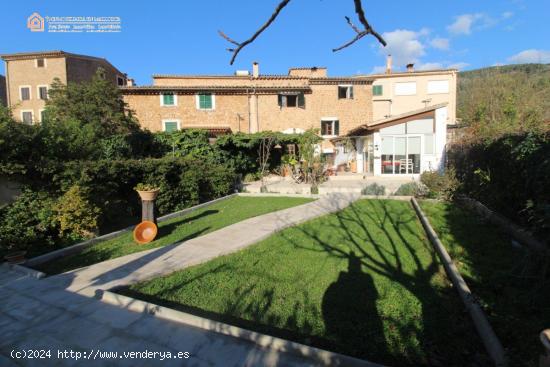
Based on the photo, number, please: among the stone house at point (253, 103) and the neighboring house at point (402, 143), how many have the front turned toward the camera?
2

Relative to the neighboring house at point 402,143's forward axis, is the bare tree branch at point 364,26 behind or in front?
in front

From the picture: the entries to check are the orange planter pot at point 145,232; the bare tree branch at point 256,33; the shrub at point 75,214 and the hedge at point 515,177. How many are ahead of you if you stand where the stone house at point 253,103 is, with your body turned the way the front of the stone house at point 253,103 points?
4

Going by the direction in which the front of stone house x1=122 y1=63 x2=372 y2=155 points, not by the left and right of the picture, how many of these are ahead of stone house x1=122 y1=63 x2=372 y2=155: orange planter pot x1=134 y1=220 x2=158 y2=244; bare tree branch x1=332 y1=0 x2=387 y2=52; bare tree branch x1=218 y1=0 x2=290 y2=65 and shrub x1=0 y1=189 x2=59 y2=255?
4

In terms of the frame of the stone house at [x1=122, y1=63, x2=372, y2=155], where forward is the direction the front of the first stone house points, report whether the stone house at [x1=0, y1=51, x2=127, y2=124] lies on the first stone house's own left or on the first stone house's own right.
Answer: on the first stone house's own right

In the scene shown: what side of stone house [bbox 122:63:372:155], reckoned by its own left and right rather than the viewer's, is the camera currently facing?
front

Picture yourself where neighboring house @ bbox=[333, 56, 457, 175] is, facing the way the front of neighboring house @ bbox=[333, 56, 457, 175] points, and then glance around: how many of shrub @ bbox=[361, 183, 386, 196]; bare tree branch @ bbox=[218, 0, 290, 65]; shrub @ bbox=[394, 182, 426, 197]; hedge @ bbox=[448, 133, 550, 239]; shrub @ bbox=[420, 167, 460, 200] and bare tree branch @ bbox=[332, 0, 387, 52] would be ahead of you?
6

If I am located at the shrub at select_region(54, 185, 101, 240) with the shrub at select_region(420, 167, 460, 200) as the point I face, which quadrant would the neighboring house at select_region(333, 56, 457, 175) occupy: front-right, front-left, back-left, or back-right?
front-left

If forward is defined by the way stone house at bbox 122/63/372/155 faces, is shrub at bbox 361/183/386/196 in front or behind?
in front

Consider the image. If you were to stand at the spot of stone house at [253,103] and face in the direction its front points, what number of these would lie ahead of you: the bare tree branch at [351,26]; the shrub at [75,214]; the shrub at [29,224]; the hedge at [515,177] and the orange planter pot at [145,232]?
5

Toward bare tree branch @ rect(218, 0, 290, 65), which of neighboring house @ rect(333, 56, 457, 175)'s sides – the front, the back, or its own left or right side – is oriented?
front

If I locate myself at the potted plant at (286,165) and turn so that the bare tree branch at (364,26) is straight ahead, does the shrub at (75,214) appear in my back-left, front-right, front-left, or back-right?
front-right

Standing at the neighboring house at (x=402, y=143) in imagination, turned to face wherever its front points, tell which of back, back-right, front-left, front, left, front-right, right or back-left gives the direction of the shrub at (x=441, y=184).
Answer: front

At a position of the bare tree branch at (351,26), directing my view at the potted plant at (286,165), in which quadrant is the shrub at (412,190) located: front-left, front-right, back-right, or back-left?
front-right

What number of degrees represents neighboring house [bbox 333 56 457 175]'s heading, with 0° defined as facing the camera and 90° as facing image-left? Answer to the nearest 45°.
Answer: approximately 0°
